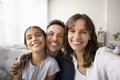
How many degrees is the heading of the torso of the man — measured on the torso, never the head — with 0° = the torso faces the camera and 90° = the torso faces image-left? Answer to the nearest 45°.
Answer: approximately 0°

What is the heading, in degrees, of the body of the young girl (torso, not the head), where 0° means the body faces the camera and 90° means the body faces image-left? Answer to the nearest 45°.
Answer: approximately 0°

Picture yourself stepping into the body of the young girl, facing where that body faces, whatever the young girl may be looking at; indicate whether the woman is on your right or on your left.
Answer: on your left
